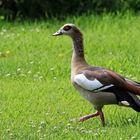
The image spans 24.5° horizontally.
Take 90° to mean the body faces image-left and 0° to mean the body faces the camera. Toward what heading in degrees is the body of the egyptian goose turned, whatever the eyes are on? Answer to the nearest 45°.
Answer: approximately 90°
